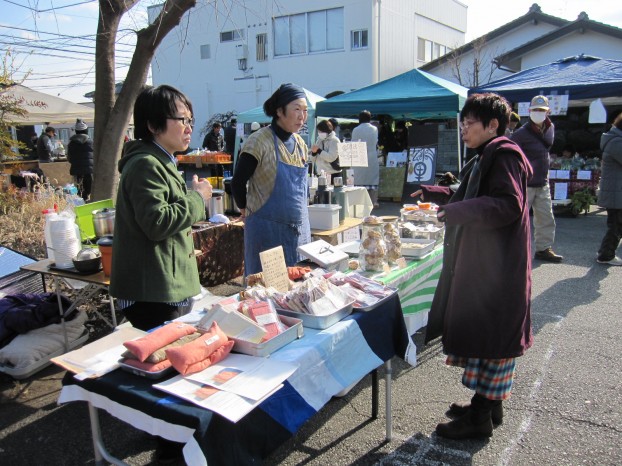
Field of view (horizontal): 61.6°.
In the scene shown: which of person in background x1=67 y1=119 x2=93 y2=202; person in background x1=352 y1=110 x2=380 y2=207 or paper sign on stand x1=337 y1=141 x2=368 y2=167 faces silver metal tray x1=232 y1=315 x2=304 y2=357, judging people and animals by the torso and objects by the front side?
the paper sign on stand

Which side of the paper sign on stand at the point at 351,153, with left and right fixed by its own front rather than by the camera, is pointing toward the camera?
front

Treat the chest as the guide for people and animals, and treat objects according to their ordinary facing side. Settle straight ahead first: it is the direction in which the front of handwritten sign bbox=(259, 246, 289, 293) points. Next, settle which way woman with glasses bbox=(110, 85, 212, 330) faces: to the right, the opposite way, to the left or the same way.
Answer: to the left

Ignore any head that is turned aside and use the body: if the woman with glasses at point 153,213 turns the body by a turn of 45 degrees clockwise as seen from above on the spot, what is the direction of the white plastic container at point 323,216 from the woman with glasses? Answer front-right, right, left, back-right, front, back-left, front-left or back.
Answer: left

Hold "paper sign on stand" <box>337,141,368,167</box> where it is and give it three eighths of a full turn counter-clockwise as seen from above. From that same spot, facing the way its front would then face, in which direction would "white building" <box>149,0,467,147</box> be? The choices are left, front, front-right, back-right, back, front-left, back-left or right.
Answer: front-left

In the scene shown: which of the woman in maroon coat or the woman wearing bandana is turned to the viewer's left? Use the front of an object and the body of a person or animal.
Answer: the woman in maroon coat

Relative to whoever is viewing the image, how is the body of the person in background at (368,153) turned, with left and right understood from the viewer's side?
facing away from the viewer

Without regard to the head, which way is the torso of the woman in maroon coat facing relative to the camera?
to the viewer's left

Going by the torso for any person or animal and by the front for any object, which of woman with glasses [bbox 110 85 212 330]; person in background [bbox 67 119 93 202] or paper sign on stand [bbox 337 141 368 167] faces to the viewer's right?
the woman with glasses

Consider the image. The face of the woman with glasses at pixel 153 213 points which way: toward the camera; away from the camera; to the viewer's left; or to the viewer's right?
to the viewer's right

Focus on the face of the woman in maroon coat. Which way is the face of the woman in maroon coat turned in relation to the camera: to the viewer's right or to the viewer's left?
to the viewer's left

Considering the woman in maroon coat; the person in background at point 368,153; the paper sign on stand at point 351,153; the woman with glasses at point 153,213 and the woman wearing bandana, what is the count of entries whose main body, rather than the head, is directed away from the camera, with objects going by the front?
1

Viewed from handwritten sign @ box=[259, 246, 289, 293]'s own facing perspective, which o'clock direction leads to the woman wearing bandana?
The woman wearing bandana is roughly at 6 o'clock from the handwritten sign.
